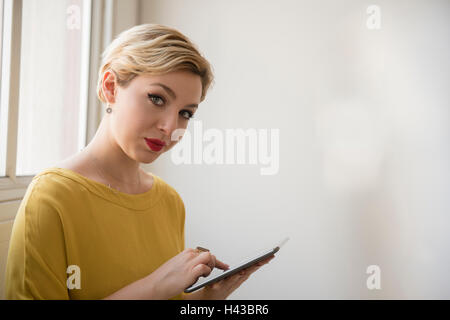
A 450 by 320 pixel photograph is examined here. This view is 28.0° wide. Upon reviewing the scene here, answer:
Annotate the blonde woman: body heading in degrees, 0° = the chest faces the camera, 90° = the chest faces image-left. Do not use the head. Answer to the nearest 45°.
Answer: approximately 315°
